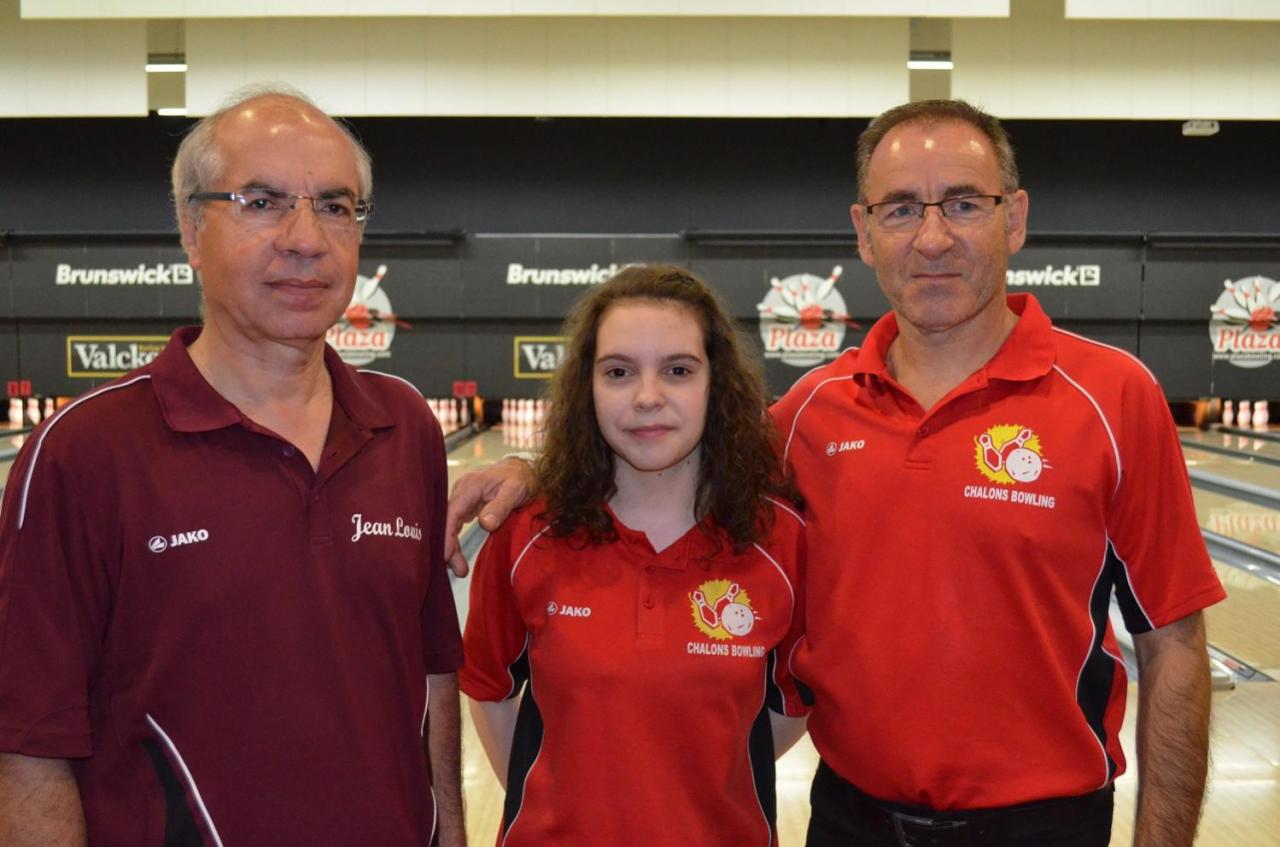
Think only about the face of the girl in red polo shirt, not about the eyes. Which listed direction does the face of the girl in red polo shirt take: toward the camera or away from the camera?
toward the camera

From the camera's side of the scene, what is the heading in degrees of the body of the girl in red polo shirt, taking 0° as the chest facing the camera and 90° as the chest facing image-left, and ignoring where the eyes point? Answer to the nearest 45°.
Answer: approximately 0°

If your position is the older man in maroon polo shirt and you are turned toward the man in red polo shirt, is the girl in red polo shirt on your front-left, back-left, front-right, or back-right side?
front-left

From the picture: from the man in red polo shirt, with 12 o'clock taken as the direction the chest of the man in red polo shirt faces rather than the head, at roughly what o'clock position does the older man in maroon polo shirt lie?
The older man in maroon polo shirt is roughly at 2 o'clock from the man in red polo shirt.

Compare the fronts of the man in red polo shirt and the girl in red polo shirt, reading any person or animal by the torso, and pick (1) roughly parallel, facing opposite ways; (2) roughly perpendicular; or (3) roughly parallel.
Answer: roughly parallel

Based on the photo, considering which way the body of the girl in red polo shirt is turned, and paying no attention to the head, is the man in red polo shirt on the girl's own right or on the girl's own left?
on the girl's own left

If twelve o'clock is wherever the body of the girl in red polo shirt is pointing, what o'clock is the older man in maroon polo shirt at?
The older man in maroon polo shirt is roughly at 2 o'clock from the girl in red polo shirt.

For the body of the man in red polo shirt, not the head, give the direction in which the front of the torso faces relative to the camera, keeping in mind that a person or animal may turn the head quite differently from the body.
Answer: toward the camera

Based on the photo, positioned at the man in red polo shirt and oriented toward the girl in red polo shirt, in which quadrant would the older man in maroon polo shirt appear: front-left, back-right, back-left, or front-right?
front-left

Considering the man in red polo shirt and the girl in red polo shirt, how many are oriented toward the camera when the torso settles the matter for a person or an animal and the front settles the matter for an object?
2

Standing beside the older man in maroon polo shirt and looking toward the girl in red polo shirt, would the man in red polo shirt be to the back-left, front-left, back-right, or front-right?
front-right
